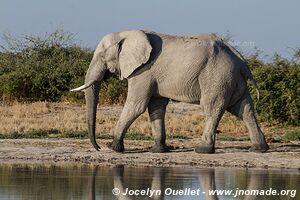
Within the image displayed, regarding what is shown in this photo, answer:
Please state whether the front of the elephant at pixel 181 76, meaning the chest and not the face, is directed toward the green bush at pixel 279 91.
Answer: no

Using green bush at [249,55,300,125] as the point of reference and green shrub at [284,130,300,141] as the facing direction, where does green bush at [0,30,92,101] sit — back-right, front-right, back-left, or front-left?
back-right

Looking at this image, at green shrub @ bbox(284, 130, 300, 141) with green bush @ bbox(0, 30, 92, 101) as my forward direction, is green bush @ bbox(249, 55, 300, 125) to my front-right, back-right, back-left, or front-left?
front-right

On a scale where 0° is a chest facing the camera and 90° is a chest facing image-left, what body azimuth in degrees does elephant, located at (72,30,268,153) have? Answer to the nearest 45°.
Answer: approximately 90°

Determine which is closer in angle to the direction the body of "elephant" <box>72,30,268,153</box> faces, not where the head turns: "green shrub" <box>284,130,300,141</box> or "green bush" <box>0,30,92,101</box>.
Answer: the green bush

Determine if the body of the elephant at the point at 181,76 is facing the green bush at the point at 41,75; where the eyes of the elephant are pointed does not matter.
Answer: no

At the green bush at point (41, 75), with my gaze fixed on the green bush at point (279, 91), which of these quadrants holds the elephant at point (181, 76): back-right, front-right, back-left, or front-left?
front-right

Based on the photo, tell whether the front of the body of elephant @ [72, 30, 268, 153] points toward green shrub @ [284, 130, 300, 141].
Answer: no
